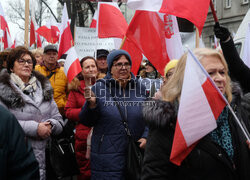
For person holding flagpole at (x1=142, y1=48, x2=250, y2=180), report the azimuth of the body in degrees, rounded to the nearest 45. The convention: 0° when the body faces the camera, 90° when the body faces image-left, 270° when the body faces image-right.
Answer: approximately 315°

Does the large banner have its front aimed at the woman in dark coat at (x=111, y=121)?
yes

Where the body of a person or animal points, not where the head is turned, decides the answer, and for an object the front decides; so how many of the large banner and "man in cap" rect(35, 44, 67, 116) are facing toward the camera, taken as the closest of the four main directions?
2

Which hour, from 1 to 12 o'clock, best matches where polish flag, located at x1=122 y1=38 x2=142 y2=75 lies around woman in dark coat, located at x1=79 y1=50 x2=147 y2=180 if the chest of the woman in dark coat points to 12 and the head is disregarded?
The polish flag is roughly at 8 o'clock from the woman in dark coat.

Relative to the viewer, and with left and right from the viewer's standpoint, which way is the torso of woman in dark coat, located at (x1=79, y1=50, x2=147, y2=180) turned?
facing the viewer and to the right of the viewer
